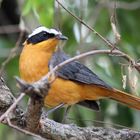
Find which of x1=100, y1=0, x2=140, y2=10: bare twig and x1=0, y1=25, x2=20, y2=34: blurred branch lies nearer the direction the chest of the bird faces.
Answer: the blurred branch

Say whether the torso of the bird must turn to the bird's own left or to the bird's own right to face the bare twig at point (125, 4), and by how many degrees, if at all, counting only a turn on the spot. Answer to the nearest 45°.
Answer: approximately 135° to the bird's own right

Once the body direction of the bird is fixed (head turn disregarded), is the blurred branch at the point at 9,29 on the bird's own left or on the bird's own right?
on the bird's own right

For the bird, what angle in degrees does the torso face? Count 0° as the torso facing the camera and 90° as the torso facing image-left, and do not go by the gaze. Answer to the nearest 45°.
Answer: approximately 90°
